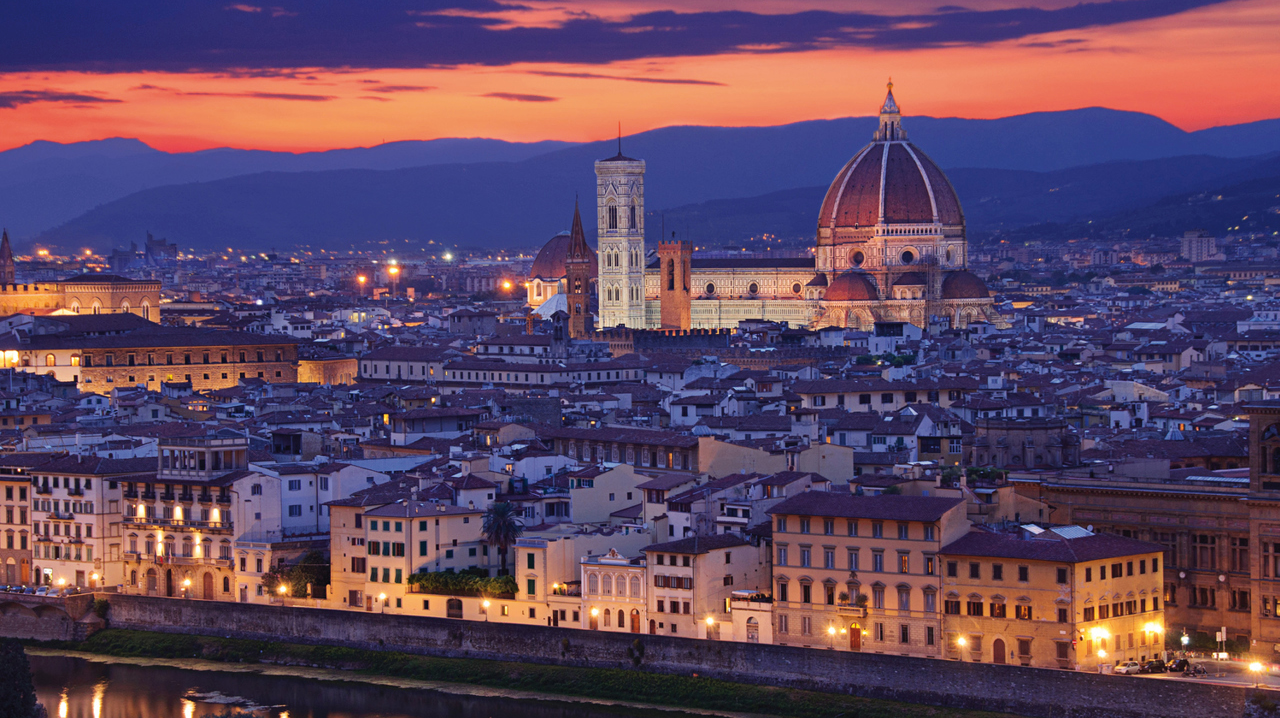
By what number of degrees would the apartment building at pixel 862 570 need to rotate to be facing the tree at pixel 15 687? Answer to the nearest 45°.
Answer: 0° — it already faces it

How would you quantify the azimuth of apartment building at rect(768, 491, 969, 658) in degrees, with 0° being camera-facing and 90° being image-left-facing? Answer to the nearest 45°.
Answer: approximately 0°

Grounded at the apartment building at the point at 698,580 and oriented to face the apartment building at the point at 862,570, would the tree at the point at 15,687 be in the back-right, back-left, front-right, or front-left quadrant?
back-right
